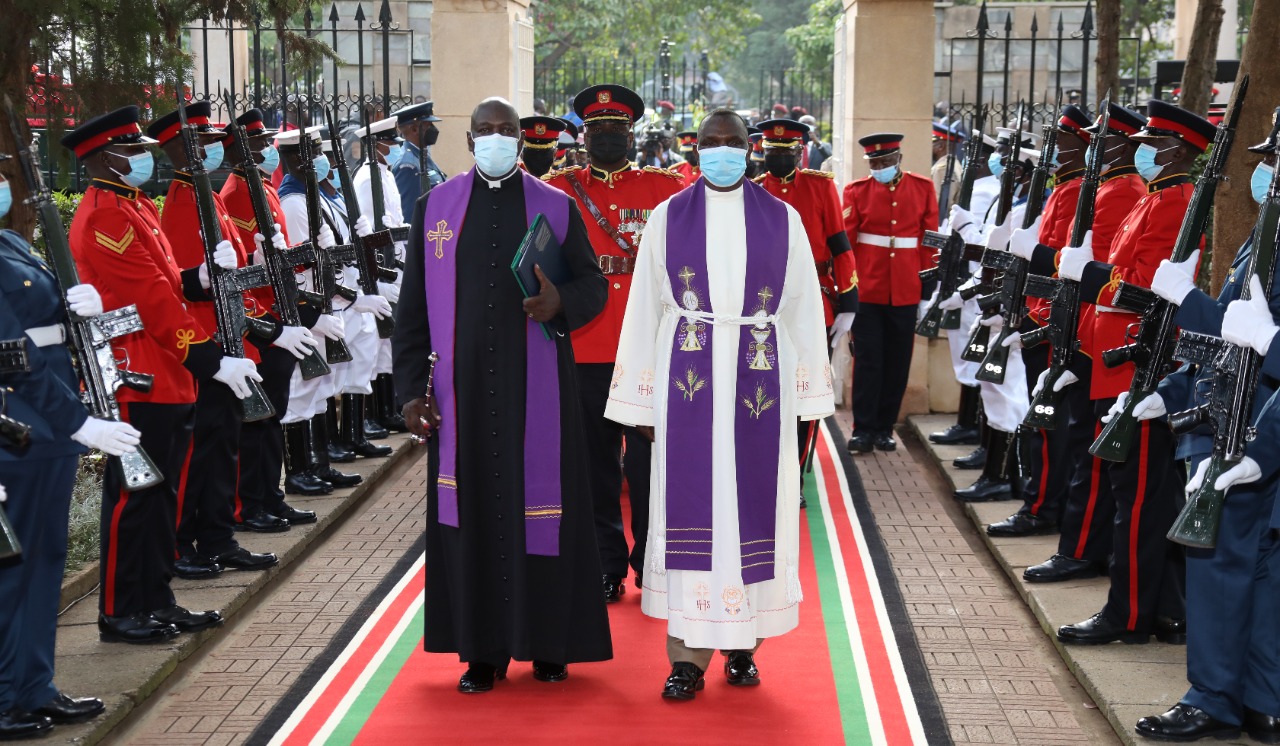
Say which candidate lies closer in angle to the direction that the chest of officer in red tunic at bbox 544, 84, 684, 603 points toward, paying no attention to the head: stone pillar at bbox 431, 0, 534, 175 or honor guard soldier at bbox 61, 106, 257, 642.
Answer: the honor guard soldier

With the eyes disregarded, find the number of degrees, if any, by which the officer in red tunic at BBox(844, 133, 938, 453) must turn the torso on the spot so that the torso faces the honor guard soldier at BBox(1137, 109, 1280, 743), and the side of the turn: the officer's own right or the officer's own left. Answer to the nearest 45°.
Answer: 0° — they already face them

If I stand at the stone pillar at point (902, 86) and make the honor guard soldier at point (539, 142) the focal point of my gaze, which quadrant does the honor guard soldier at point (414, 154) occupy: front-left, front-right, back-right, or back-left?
front-right

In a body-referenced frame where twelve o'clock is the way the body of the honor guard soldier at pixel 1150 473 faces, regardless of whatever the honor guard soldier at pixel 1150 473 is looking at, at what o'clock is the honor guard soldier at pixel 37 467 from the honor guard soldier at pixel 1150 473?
the honor guard soldier at pixel 37 467 is roughly at 11 o'clock from the honor guard soldier at pixel 1150 473.

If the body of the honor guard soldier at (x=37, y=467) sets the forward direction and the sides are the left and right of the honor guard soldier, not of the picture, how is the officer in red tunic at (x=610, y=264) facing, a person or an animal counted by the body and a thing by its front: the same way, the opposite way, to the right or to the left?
to the right

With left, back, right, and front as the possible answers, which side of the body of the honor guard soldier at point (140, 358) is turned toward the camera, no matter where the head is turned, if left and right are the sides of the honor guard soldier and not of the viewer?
right

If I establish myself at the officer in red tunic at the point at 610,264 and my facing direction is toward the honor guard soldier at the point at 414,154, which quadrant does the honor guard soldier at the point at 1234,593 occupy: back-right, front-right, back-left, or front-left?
back-right

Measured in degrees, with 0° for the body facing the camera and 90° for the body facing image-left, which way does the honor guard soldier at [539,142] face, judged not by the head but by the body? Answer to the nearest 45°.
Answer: approximately 0°

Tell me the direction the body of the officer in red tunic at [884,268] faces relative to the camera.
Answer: toward the camera

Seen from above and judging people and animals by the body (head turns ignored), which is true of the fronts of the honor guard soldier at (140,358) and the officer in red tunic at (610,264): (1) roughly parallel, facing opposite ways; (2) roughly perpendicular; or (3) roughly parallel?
roughly perpendicular

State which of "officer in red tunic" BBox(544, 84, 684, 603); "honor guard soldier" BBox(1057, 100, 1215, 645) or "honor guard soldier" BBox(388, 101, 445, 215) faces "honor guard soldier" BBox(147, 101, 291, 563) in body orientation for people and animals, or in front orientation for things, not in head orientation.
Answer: "honor guard soldier" BBox(1057, 100, 1215, 645)

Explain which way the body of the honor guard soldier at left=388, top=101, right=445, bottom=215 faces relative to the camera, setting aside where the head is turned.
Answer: to the viewer's right

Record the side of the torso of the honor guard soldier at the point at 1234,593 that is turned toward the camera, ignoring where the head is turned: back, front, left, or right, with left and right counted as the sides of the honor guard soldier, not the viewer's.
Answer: left

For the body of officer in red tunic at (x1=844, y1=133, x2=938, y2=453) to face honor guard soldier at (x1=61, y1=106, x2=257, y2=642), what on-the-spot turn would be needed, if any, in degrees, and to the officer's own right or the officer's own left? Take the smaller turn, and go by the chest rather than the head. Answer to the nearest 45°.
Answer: approximately 45° to the officer's own right

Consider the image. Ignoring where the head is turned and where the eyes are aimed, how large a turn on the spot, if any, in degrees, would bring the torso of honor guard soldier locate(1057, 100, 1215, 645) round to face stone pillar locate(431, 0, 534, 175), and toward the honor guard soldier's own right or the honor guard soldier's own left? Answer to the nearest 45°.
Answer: approximately 45° to the honor guard soldier's own right

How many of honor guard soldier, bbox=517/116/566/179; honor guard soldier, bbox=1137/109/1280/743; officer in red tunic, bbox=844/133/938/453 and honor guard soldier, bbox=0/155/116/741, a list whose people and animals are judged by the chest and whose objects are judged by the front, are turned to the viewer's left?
1

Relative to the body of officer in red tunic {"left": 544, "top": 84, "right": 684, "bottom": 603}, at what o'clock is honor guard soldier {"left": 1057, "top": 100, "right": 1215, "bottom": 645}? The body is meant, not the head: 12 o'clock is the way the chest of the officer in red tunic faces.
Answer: The honor guard soldier is roughly at 10 o'clock from the officer in red tunic.

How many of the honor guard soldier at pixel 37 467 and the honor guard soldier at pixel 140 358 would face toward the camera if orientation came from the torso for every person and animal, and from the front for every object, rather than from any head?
0
